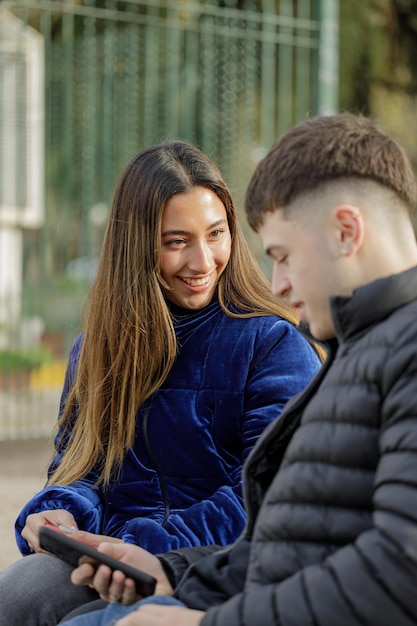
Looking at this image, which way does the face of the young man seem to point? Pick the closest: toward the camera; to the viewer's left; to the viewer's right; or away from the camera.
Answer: to the viewer's left

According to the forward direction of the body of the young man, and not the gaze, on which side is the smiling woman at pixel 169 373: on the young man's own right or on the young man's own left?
on the young man's own right

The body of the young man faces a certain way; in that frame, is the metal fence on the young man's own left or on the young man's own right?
on the young man's own right

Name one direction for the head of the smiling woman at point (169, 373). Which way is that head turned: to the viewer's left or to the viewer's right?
to the viewer's right

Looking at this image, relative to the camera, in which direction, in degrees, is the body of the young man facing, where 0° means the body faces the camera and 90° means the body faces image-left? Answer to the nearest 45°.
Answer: approximately 90°
